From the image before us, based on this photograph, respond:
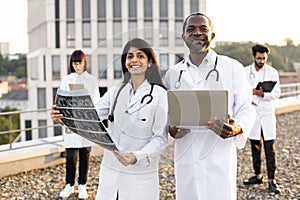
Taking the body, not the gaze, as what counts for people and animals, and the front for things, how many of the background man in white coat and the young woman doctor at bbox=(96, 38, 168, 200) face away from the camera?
0

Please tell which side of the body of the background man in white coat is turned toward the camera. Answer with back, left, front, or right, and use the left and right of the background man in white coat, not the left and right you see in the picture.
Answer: front

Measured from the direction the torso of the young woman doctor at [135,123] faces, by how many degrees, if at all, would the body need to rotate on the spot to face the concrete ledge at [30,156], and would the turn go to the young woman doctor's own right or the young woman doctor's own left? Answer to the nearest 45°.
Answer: approximately 135° to the young woman doctor's own right

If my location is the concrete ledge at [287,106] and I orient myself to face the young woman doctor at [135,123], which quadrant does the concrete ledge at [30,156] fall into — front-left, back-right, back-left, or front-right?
front-right

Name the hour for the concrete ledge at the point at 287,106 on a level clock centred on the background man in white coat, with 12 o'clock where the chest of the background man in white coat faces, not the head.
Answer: The concrete ledge is roughly at 6 o'clock from the background man in white coat.

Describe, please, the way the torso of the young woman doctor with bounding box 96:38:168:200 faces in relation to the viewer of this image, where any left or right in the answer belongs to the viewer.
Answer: facing the viewer and to the left of the viewer

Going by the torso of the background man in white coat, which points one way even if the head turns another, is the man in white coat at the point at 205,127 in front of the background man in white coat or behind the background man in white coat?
in front

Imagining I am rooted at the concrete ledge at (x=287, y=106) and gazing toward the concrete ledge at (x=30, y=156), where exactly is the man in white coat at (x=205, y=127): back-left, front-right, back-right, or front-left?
front-left

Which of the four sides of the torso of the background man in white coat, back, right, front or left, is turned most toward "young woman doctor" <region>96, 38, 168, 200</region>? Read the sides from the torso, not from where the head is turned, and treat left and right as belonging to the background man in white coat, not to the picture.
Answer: front
